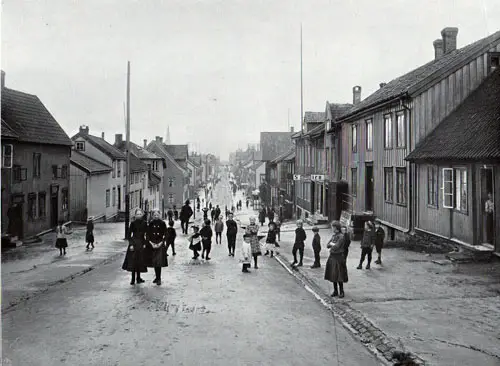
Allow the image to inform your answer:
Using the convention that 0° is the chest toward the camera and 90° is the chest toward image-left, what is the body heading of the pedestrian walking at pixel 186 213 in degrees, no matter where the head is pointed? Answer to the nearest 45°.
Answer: approximately 0°

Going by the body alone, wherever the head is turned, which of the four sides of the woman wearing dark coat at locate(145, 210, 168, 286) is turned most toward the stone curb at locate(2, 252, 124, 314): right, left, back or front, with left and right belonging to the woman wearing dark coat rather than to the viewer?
right

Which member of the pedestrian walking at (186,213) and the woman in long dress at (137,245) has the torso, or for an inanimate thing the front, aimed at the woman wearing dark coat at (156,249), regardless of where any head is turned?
the pedestrian walking

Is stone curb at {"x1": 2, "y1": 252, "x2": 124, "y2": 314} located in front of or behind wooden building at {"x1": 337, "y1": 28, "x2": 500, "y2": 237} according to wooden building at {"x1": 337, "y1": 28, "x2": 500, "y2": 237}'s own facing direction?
in front

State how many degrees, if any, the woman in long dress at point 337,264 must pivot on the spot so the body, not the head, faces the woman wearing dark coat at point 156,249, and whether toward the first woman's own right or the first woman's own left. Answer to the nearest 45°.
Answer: approximately 45° to the first woman's own right

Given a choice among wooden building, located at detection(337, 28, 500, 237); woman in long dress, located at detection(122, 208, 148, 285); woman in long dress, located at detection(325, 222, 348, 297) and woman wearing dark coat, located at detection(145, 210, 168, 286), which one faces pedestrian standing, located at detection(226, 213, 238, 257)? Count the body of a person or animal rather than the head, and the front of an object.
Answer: the wooden building

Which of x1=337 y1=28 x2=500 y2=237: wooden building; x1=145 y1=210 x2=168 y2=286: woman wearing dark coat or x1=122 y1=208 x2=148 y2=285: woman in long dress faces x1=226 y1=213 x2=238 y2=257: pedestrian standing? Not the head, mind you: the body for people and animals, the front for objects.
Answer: the wooden building

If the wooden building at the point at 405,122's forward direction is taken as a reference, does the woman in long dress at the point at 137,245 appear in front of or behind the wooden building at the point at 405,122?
in front

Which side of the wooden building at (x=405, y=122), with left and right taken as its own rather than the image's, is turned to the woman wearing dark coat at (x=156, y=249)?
front

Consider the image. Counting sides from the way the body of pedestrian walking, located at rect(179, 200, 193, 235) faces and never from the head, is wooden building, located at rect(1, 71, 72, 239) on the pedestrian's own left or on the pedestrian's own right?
on the pedestrian's own right
